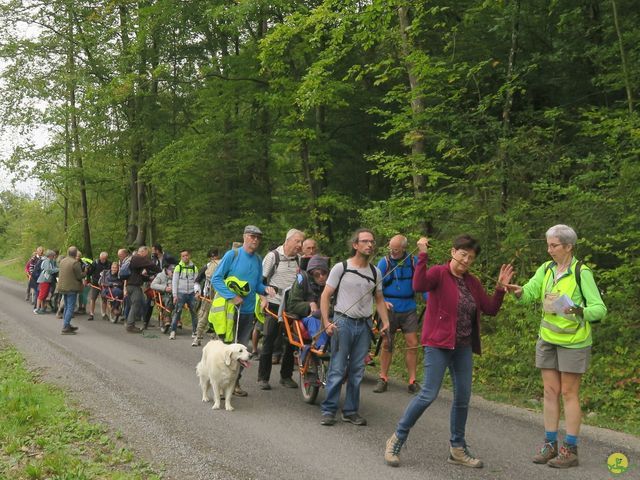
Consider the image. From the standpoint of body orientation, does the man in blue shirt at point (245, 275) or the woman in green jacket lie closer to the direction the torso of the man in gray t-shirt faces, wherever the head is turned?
the woman in green jacket

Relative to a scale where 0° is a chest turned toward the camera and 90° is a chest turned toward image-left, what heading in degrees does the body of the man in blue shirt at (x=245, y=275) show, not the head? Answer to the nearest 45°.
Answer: approximately 315°

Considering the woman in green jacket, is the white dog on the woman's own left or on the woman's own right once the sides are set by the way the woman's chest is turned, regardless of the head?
on the woman's own right

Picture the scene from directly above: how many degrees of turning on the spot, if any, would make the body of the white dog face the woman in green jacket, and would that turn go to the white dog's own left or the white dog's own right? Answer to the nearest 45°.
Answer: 0° — it already faces them

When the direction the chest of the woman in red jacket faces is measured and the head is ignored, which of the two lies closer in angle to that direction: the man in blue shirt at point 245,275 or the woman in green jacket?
the woman in green jacket

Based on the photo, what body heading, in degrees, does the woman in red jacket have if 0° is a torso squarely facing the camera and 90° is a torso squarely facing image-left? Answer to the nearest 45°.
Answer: approximately 315°

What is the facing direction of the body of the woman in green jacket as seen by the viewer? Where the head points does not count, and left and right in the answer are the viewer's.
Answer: facing the viewer and to the left of the viewer

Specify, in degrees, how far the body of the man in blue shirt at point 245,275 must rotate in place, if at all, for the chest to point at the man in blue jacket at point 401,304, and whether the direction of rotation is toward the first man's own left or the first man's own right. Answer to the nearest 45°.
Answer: approximately 45° to the first man's own left

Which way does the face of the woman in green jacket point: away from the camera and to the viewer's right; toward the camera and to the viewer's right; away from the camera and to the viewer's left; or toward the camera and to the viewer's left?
toward the camera and to the viewer's left

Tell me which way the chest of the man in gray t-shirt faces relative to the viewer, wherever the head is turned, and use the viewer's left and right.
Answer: facing the viewer and to the right of the viewer

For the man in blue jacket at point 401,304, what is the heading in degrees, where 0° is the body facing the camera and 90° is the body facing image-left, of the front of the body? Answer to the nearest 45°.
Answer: approximately 0°
